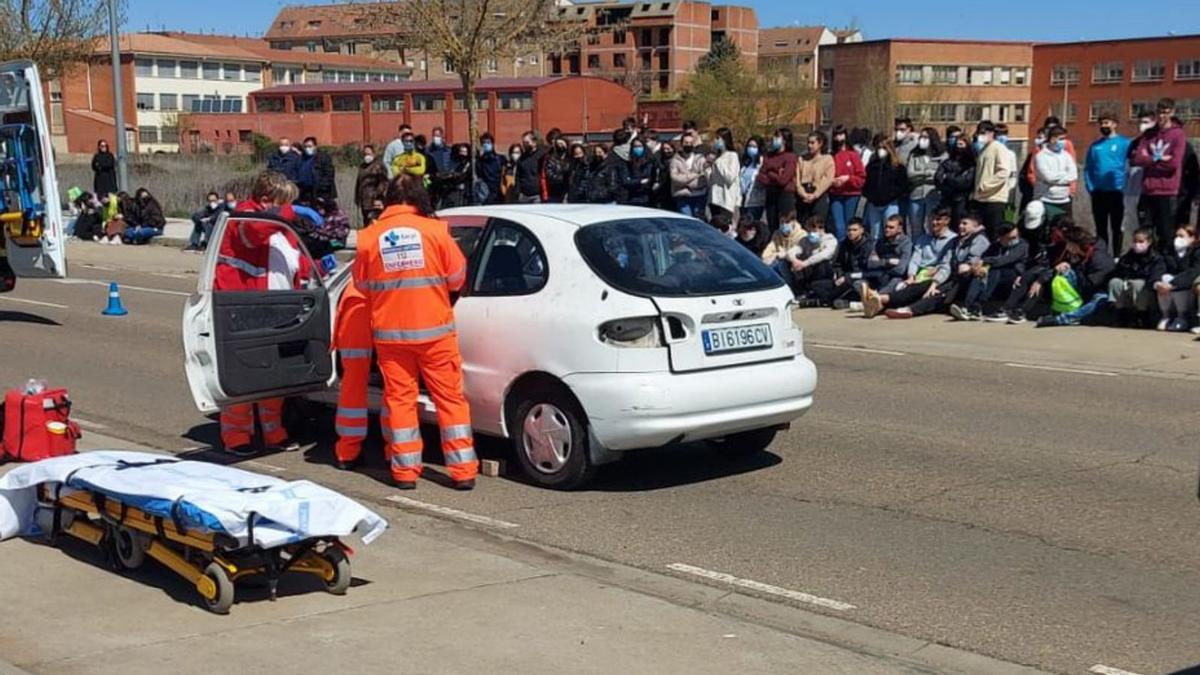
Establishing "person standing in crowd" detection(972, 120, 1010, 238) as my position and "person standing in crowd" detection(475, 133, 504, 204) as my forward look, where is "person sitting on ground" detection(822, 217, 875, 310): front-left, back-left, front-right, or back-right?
front-left

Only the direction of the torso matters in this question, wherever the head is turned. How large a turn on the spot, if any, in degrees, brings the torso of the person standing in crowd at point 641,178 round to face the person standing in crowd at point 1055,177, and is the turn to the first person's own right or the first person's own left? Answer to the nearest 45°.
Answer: approximately 45° to the first person's own left

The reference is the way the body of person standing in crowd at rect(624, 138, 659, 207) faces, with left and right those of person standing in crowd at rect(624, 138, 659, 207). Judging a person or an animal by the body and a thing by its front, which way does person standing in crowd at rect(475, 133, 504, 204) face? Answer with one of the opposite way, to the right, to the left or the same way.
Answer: the same way

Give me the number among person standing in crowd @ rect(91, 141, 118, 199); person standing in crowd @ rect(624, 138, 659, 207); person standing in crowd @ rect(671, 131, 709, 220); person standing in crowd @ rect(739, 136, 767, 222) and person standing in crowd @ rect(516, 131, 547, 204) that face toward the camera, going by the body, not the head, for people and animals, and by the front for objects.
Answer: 5

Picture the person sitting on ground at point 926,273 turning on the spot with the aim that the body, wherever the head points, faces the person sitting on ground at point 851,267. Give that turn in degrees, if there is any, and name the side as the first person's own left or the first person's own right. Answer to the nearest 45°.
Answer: approximately 90° to the first person's own right

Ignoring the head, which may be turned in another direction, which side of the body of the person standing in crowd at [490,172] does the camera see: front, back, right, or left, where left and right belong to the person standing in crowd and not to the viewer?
front

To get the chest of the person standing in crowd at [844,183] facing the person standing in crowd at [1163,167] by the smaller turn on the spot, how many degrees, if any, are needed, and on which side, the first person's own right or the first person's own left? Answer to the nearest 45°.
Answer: approximately 90° to the first person's own left

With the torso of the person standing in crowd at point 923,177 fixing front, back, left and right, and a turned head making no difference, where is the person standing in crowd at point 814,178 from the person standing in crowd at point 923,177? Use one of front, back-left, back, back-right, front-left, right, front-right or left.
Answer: front-right

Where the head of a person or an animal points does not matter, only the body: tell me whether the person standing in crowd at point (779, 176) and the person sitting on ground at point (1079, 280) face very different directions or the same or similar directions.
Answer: same or similar directions

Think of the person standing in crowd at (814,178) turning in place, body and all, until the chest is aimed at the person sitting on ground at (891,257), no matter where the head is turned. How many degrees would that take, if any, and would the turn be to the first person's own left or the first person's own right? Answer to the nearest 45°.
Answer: approximately 90° to the first person's own left

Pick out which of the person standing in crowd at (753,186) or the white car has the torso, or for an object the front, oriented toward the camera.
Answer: the person standing in crowd

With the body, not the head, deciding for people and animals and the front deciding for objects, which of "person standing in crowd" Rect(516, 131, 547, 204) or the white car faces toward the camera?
the person standing in crowd

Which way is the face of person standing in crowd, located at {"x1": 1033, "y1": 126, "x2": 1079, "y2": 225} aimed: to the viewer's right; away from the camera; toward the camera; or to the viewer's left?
toward the camera

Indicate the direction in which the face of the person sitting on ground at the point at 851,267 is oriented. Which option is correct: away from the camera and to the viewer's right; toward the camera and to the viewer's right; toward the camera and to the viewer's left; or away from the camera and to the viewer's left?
toward the camera and to the viewer's left

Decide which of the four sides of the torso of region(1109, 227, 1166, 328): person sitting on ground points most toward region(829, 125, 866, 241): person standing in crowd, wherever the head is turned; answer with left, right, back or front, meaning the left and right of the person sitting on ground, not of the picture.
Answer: right

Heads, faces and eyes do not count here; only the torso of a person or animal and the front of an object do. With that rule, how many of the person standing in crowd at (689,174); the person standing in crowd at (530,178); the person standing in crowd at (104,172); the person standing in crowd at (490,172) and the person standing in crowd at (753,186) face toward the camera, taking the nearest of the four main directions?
5

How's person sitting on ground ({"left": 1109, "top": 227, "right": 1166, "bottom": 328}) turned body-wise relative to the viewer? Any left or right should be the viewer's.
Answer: facing the viewer and to the left of the viewer
